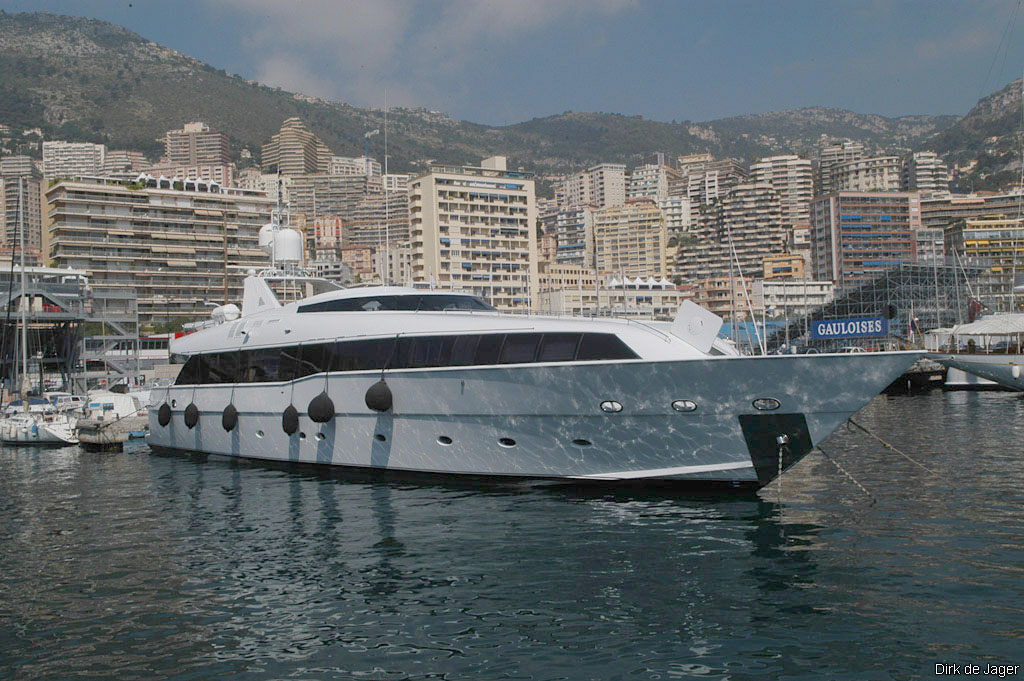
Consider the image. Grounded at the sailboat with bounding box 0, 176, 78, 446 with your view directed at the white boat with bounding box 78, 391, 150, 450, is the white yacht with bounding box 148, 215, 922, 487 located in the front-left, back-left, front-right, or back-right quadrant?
front-right

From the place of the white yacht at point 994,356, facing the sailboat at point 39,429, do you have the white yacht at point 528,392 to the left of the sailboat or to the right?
left

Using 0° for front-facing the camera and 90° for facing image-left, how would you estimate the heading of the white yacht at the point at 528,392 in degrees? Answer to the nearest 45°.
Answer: approximately 315°

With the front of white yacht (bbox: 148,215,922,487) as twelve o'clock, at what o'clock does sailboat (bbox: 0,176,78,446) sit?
The sailboat is roughly at 6 o'clock from the white yacht.

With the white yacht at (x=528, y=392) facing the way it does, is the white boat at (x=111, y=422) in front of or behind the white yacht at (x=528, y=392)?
behind

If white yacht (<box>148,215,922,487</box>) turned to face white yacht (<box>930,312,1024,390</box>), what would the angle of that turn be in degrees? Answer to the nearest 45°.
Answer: approximately 90° to its left
